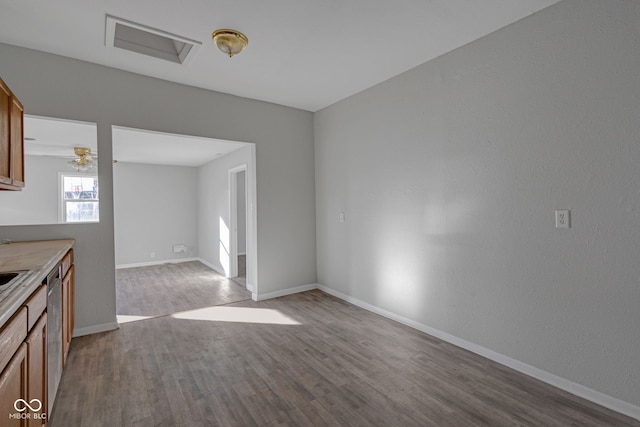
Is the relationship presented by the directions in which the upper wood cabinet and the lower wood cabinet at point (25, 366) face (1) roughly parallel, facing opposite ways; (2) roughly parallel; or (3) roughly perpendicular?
roughly parallel

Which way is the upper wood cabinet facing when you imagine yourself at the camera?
facing to the right of the viewer

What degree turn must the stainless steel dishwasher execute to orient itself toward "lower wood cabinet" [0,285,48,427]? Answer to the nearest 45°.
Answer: approximately 90° to its right

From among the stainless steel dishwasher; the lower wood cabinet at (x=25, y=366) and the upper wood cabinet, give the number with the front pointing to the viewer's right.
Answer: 3

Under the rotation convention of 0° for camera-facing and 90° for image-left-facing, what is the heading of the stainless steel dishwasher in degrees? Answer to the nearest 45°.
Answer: approximately 270°

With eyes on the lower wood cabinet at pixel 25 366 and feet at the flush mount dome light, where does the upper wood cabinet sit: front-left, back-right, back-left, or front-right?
front-right

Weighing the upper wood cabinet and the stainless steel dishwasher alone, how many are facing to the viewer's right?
2

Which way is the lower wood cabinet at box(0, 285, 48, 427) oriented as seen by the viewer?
to the viewer's right

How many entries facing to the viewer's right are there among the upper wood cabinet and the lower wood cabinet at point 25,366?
2

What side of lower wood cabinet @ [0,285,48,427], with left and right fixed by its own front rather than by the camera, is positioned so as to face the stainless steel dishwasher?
left
